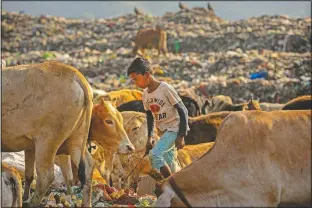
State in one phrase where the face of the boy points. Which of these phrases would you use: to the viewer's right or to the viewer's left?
to the viewer's left

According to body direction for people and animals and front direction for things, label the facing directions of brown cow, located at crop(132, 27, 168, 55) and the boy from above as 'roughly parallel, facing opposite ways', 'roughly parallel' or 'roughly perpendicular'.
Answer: roughly perpendicular

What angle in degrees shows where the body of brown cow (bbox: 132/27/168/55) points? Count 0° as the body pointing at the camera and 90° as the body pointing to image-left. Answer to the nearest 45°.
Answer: approximately 135°

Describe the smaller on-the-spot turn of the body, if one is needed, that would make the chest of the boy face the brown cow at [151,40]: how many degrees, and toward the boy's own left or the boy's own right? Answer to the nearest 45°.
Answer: approximately 135° to the boy's own right

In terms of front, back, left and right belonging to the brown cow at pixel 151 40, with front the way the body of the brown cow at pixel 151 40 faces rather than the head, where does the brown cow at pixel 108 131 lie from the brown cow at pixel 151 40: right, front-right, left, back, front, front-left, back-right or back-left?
back-left

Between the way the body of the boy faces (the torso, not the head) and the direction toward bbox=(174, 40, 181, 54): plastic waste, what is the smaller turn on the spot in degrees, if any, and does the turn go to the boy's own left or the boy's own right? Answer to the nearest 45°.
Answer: approximately 135° to the boy's own right
